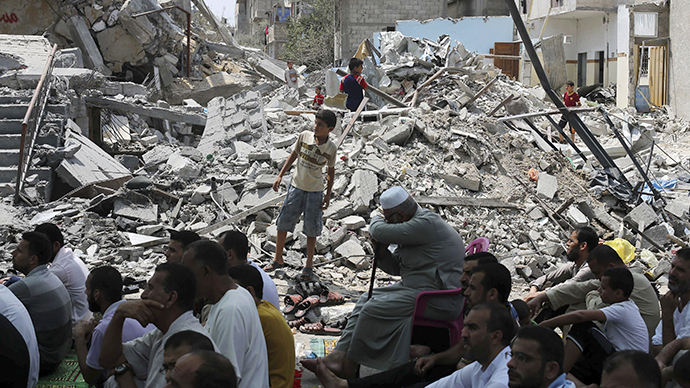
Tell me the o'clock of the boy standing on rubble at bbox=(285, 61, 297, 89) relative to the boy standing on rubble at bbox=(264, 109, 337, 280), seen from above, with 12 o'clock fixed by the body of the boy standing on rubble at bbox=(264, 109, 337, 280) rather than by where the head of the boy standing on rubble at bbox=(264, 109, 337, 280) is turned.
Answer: the boy standing on rubble at bbox=(285, 61, 297, 89) is roughly at 6 o'clock from the boy standing on rubble at bbox=(264, 109, 337, 280).

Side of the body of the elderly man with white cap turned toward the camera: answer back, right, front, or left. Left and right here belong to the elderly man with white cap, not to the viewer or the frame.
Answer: left

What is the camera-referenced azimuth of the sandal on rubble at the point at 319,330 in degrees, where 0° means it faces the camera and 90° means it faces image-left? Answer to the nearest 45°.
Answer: approximately 90°

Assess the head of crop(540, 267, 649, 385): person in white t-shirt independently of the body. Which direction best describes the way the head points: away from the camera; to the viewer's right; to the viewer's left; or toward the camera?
to the viewer's left

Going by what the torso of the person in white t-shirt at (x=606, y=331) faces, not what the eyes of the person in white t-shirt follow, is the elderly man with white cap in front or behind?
in front

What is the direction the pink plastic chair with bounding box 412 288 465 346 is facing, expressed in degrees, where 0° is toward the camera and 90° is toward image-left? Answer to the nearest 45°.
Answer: approximately 90°
